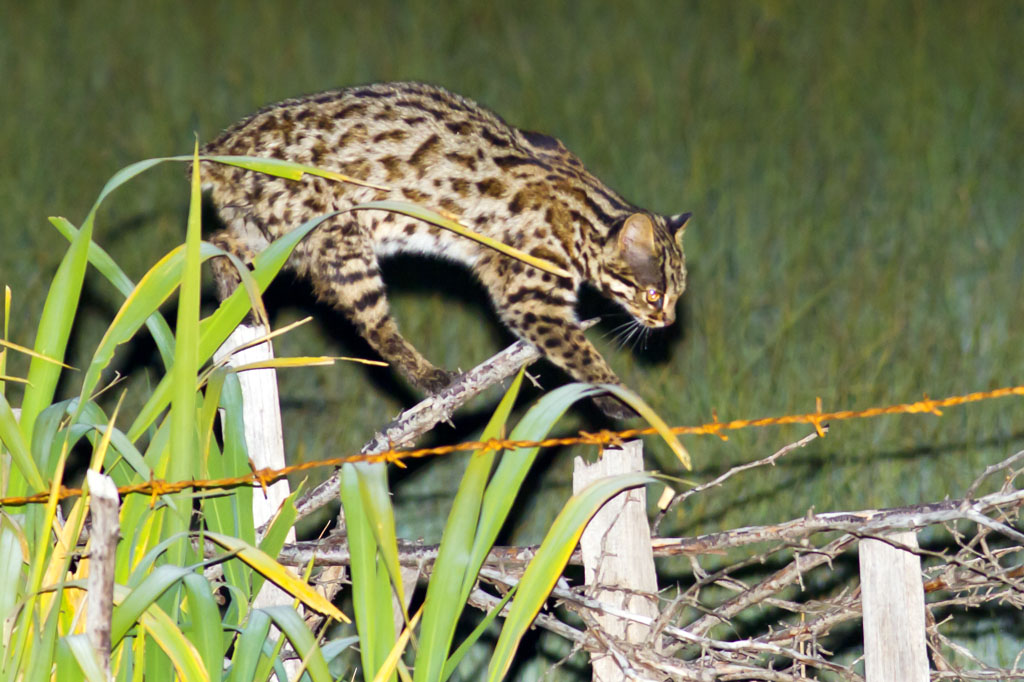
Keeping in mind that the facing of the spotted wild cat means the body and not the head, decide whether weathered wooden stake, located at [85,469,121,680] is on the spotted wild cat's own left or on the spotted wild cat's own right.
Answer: on the spotted wild cat's own right

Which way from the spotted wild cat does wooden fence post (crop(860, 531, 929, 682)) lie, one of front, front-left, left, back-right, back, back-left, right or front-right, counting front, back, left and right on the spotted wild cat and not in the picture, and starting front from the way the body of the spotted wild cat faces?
front-right

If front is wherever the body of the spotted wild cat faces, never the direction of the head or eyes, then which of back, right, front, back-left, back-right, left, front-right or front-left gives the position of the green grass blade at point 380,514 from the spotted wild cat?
right

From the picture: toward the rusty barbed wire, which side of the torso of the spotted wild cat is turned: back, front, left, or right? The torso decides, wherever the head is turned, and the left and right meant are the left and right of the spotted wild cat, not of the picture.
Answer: right

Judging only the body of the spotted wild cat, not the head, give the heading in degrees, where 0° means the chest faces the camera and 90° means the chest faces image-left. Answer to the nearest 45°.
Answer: approximately 270°
